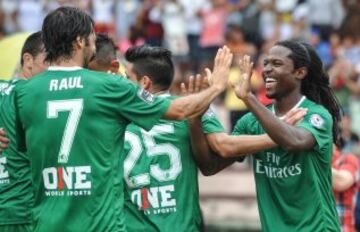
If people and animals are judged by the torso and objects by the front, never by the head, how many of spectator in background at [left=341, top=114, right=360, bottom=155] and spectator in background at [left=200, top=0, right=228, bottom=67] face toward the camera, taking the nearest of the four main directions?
2

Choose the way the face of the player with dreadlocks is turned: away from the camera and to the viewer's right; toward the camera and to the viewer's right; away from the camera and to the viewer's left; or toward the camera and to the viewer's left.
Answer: toward the camera and to the viewer's left

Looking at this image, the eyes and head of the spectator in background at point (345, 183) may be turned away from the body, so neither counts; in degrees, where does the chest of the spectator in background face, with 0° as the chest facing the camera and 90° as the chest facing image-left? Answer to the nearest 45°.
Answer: approximately 45°

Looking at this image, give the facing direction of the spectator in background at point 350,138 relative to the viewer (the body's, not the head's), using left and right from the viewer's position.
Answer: facing the viewer

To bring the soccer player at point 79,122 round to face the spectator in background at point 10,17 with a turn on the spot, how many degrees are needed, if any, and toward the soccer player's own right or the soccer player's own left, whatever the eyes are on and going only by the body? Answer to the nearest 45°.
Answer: approximately 45° to the soccer player's own left

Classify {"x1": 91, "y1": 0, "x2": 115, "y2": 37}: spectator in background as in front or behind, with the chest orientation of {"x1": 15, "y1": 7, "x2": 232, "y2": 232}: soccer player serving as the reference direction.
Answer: in front

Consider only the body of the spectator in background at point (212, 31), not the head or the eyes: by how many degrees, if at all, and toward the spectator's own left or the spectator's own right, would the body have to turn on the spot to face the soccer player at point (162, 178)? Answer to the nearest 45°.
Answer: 0° — they already face them

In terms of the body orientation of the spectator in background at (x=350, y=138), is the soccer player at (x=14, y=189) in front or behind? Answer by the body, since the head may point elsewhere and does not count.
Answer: in front

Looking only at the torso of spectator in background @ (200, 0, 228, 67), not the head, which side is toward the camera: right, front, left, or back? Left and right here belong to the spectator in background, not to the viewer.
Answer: front

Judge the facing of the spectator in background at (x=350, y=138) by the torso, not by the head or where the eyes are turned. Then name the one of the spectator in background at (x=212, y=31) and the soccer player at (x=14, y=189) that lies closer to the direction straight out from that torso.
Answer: the soccer player

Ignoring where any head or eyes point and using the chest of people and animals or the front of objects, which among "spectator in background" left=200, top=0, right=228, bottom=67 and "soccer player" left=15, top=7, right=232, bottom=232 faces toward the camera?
the spectator in background

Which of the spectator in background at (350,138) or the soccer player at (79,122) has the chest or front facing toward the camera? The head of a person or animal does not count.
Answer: the spectator in background
